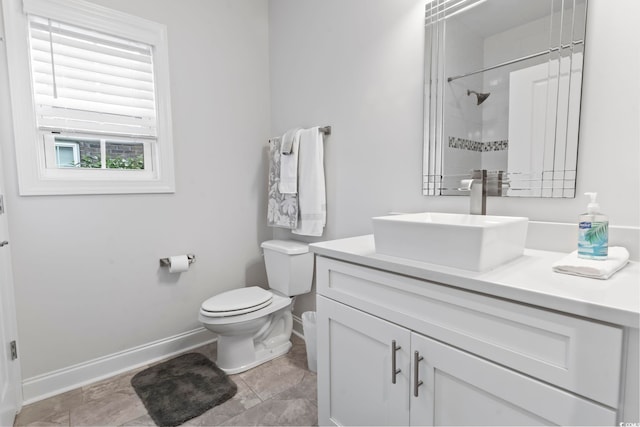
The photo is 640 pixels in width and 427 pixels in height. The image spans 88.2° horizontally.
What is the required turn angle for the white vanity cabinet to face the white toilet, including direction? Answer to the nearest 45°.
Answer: approximately 90° to its right

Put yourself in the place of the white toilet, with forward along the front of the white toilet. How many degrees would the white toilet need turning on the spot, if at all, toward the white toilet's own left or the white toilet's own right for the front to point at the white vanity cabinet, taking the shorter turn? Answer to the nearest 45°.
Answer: approximately 45° to the white toilet's own left

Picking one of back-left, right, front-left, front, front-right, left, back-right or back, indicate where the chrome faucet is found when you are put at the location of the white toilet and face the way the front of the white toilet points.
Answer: left

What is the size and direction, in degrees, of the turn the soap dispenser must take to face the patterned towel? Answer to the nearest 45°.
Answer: approximately 45° to its right

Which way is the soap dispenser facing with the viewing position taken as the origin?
facing the viewer and to the left of the viewer

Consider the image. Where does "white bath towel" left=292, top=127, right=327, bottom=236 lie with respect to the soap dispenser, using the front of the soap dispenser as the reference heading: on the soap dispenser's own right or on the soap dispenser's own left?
on the soap dispenser's own right

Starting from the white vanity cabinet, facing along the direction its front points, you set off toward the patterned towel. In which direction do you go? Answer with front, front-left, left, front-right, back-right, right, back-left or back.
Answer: right

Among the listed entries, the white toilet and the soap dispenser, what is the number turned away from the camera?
0
